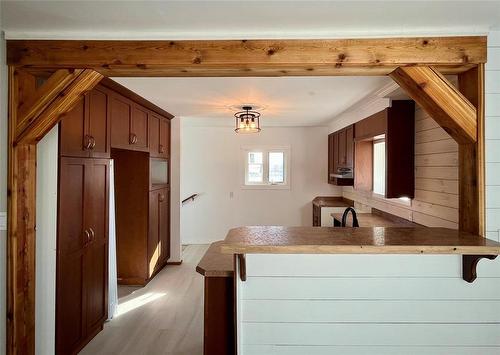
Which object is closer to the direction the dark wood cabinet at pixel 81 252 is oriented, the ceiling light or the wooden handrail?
the ceiling light

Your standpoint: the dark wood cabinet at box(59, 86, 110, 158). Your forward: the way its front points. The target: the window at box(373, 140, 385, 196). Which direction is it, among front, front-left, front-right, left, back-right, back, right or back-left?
front-left

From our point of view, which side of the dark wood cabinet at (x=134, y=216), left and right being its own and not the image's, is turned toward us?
right

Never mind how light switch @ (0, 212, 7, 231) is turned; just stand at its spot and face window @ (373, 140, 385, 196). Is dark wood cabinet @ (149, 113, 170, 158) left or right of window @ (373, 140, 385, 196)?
left

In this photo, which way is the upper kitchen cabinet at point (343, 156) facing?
to the viewer's left

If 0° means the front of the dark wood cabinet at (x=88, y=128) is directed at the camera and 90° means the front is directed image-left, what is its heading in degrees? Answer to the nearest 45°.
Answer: approximately 315°

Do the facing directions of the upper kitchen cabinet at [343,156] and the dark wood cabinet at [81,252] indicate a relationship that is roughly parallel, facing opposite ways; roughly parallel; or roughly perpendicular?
roughly parallel, facing opposite ways

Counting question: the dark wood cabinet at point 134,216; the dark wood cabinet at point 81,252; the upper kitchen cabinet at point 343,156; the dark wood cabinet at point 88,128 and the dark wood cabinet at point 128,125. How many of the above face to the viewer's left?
1

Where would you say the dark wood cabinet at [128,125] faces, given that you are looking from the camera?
facing the viewer and to the right of the viewer

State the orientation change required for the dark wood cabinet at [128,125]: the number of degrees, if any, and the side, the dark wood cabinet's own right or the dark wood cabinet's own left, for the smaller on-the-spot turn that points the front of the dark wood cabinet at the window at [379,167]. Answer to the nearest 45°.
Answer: approximately 45° to the dark wood cabinet's own left

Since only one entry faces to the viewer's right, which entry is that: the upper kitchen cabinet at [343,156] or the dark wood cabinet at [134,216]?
the dark wood cabinet

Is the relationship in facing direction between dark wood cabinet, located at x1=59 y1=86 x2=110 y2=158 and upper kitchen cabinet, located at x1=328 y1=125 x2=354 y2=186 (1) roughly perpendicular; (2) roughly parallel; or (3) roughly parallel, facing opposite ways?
roughly parallel, facing opposite ways

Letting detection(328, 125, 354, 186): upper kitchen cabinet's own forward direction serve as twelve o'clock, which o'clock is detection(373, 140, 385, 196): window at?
The window is roughly at 8 o'clock from the upper kitchen cabinet.
